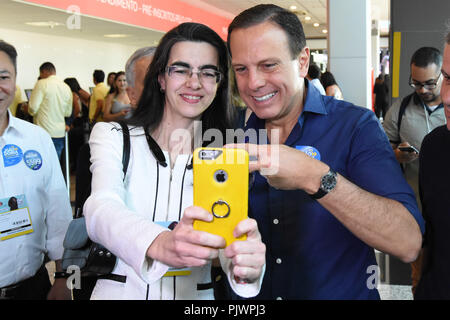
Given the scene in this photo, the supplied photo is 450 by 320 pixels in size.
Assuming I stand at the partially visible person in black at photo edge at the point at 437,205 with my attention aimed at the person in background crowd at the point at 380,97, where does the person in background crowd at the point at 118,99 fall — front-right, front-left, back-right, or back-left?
front-left

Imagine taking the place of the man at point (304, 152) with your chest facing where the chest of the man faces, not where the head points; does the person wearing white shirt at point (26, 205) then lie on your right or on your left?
on your right

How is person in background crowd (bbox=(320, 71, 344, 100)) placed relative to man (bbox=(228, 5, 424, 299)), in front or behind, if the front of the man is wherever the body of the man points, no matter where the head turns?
behind

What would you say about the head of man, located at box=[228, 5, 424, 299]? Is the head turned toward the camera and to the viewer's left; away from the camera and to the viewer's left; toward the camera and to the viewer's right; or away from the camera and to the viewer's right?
toward the camera and to the viewer's left

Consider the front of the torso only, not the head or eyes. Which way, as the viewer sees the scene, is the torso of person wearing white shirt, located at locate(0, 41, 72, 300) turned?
toward the camera

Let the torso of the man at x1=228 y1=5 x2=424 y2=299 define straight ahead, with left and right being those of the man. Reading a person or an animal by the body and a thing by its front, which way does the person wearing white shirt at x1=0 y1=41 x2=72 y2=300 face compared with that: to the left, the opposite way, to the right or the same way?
the same way

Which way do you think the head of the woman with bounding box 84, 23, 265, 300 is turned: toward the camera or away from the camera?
toward the camera
